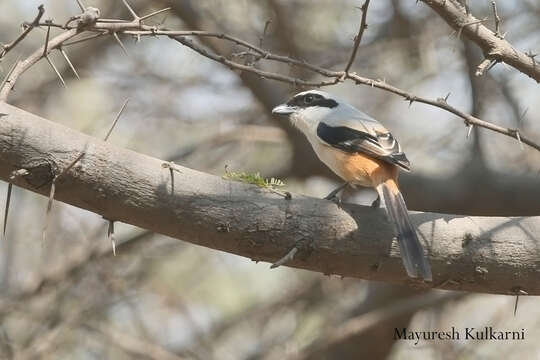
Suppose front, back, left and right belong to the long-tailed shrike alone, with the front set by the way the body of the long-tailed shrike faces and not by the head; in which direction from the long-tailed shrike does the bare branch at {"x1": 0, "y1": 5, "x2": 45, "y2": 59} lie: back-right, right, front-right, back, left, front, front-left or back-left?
front-left

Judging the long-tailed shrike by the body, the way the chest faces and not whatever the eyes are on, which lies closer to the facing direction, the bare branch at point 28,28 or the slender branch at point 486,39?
the bare branch

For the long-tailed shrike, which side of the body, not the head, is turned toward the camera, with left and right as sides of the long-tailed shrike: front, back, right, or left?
left
